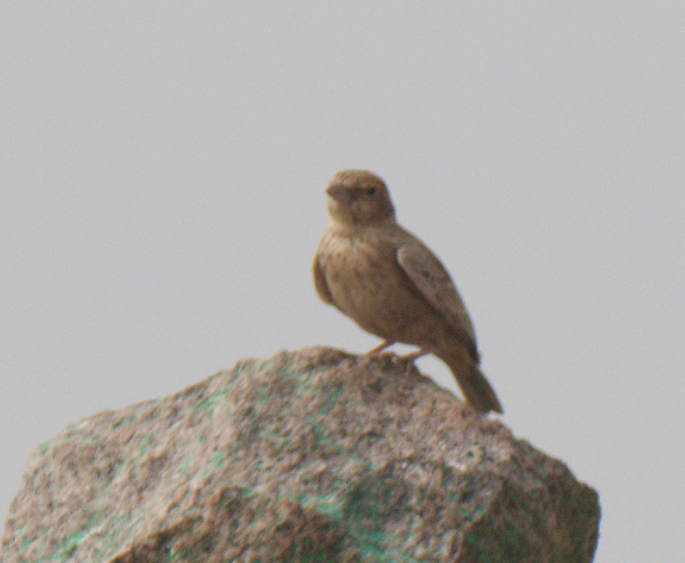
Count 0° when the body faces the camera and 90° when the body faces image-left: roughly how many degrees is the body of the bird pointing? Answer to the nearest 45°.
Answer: approximately 45°
